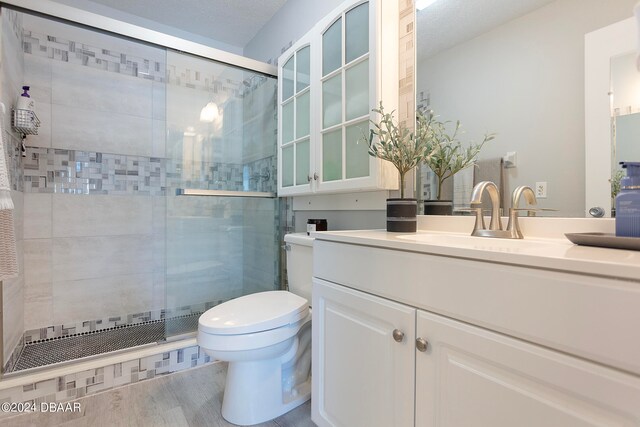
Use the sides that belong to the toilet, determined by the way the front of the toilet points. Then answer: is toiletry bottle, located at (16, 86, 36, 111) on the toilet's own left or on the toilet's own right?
on the toilet's own right

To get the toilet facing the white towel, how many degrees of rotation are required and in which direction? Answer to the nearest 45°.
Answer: approximately 45° to its right

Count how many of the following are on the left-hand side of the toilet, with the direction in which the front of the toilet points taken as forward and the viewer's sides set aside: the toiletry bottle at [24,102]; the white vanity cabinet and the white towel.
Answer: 1

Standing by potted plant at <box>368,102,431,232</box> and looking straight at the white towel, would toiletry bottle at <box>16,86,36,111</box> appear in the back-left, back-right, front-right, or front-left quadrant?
front-right

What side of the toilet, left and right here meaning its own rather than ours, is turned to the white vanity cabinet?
left

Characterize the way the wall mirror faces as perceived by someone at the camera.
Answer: facing the viewer

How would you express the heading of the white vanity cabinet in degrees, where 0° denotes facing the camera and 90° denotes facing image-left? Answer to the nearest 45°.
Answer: approximately 45°

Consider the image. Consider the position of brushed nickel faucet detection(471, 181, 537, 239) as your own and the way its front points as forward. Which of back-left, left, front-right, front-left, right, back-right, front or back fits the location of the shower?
front-right

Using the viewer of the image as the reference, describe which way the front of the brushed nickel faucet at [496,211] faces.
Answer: facing the viewer and to the left of the viewer

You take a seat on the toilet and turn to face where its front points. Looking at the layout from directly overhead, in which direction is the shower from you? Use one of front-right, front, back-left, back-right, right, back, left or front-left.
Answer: right

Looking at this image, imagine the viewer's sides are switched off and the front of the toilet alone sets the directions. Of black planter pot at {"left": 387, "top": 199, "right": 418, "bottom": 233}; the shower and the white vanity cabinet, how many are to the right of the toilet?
1
